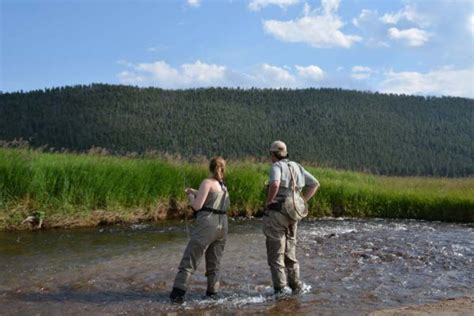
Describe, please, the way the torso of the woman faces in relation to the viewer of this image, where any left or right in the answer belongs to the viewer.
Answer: facing away from the viewer and to the left of the viewer

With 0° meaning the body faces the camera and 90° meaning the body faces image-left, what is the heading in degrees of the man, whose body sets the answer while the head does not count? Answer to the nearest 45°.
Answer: approximately 135°

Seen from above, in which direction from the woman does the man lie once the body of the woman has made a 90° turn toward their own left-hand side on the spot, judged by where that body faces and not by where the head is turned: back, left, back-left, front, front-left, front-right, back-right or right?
back-left
